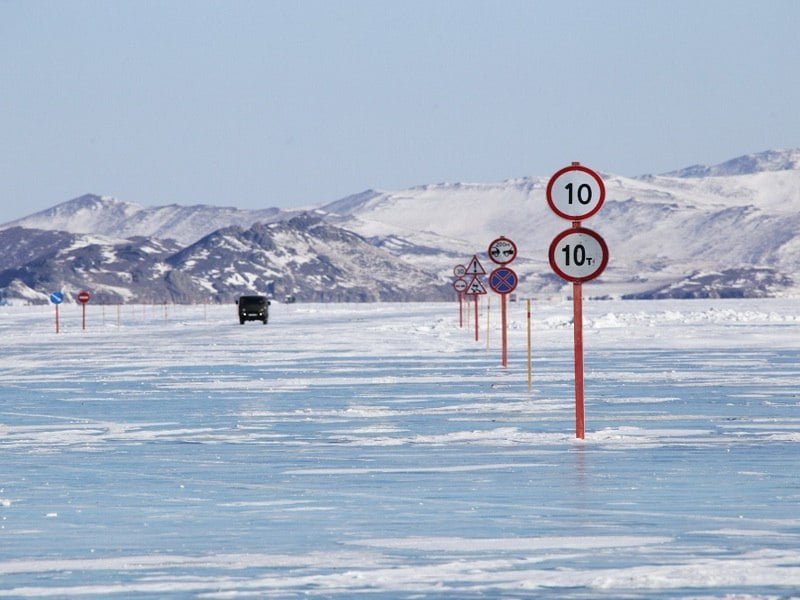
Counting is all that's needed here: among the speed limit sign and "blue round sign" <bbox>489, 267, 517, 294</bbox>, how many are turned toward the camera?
2

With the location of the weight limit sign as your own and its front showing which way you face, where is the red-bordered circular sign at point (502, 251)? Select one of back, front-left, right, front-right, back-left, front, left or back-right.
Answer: back

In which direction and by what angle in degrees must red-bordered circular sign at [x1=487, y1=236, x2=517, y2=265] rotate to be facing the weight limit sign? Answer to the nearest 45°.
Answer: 0° — it already faces it

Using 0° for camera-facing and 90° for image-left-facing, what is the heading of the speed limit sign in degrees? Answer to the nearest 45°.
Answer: approximately 0°

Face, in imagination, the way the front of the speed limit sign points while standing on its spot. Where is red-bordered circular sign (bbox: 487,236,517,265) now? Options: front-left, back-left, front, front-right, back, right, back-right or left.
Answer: back

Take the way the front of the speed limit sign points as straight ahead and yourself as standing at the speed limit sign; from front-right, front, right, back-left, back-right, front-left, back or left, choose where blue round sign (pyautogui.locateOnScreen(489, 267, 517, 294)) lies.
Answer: back
